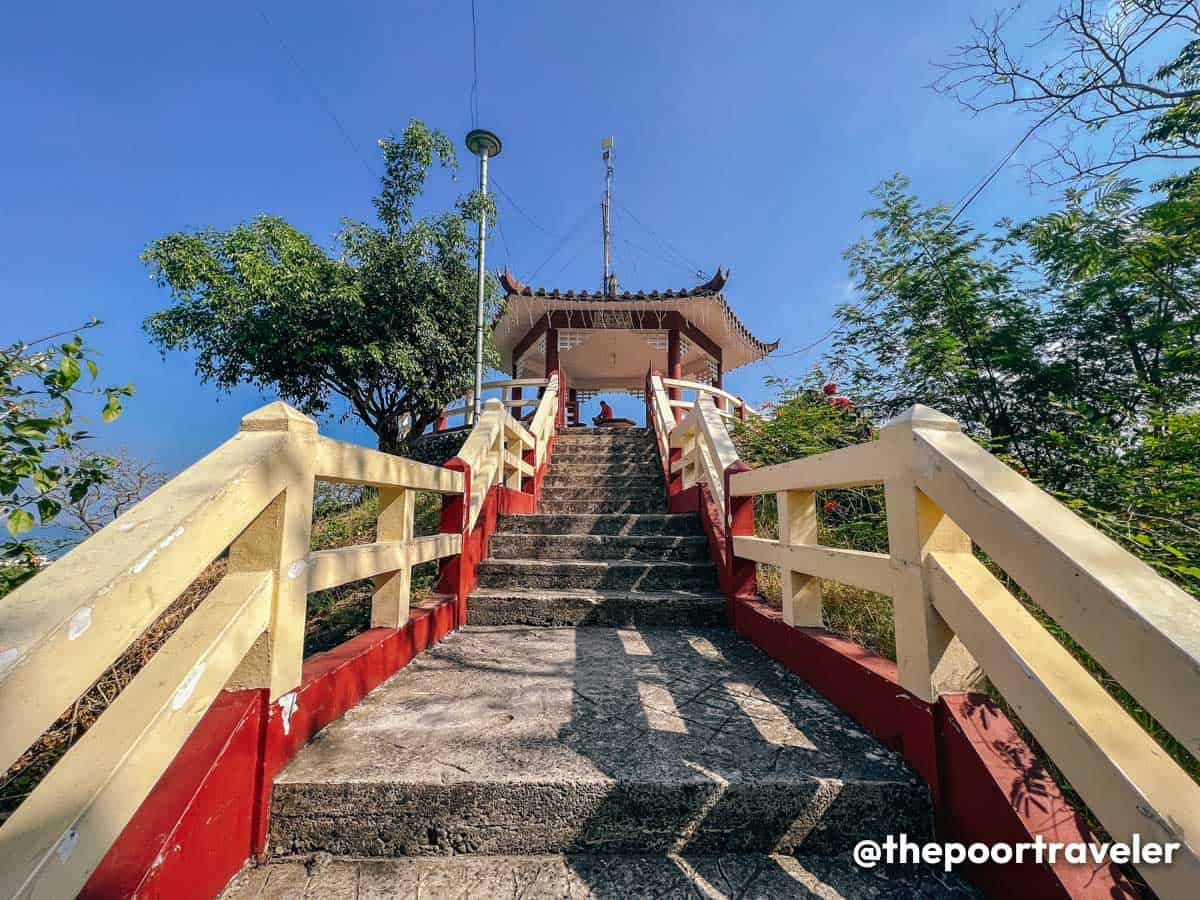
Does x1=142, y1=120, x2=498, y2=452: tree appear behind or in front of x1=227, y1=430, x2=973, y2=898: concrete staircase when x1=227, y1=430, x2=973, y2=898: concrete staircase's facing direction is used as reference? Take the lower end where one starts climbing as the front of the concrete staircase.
behind

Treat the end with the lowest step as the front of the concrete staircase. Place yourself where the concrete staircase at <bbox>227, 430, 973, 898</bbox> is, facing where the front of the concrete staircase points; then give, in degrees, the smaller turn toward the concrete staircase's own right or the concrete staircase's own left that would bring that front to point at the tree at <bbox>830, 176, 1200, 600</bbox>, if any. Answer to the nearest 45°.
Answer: approximately 135° to the concrete staircase's own left

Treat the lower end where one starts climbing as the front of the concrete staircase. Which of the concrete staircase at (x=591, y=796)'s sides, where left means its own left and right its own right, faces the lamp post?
back

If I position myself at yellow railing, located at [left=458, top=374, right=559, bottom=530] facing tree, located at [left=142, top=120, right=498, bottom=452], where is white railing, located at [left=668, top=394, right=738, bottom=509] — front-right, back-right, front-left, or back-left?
back-right

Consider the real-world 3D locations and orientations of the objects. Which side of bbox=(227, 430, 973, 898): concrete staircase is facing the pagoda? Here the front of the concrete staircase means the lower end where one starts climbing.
back

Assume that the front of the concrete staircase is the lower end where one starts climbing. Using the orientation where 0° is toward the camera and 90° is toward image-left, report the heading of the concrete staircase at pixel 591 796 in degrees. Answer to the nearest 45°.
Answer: approximately 0°
